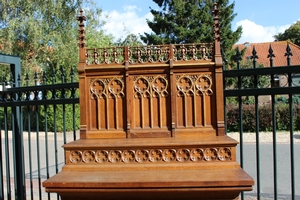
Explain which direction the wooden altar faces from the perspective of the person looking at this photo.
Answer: facing the viewer

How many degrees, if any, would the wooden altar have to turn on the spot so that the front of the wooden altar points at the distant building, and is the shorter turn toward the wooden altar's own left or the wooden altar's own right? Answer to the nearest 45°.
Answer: approximately 135° to the wooden altar's own left
